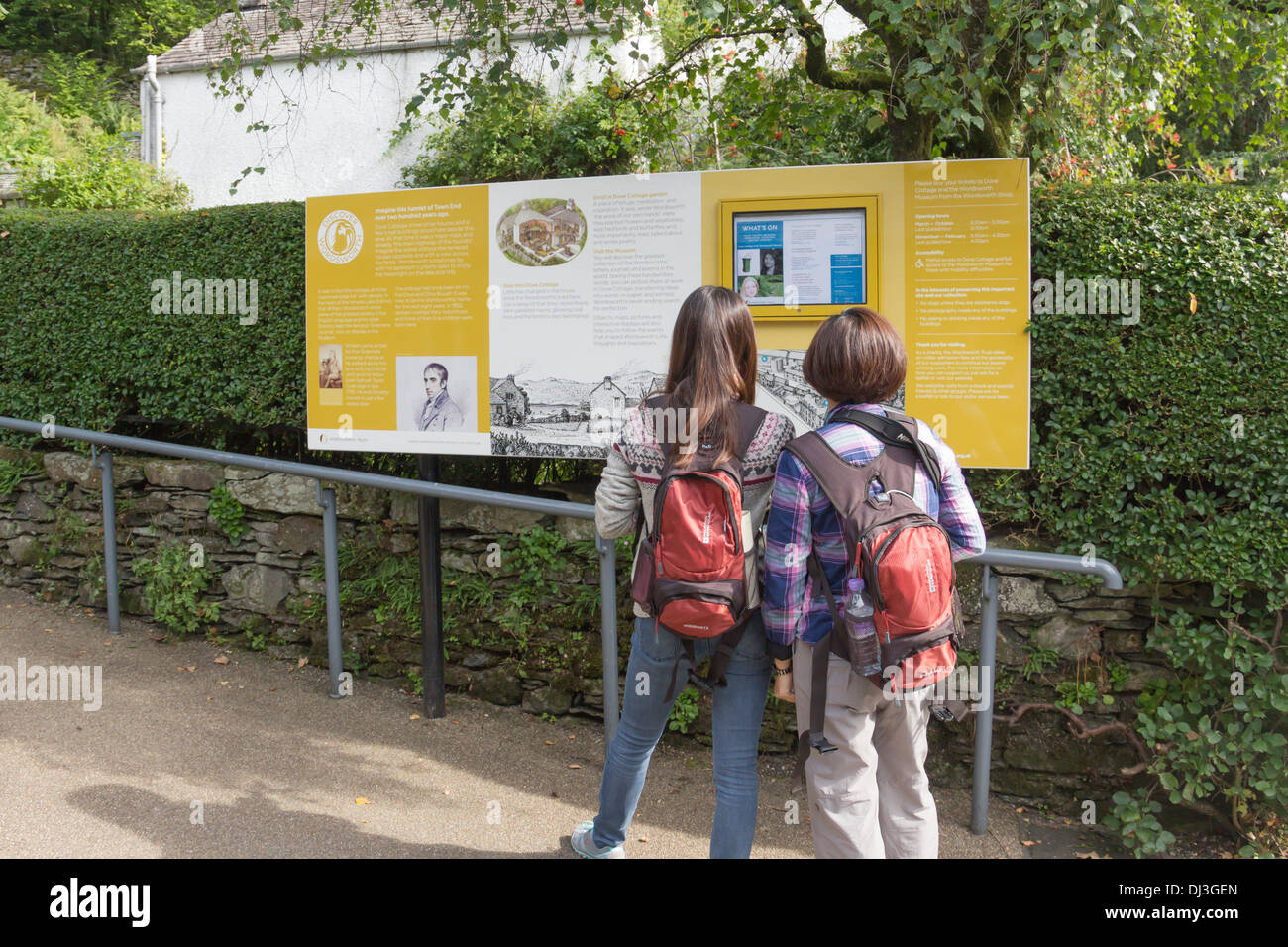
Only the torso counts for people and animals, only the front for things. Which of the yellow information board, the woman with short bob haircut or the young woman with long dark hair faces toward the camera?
the yellow information board

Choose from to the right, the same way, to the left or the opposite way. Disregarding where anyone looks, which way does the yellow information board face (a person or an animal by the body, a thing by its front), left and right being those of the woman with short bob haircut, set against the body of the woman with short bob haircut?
the opposite way

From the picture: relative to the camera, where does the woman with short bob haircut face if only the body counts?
away from the camera

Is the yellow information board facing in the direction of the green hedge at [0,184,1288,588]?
no

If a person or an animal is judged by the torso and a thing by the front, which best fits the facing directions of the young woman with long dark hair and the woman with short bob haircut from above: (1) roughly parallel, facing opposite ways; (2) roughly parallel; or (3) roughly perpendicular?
roughly parallel

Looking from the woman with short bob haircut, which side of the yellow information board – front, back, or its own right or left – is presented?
front

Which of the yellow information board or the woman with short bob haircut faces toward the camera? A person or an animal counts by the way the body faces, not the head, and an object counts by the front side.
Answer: the yellow information board

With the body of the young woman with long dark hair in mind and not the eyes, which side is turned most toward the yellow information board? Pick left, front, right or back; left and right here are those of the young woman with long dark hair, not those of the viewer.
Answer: front

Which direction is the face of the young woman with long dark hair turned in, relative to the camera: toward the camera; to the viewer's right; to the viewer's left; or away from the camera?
away from the camera

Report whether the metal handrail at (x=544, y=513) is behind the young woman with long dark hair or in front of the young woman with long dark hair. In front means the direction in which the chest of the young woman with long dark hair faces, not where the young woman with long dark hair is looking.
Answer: in front

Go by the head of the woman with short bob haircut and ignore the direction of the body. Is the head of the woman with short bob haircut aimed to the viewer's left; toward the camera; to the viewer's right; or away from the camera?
away from the camera

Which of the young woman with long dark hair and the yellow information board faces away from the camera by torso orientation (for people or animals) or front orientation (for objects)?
the young woman with long dark hair

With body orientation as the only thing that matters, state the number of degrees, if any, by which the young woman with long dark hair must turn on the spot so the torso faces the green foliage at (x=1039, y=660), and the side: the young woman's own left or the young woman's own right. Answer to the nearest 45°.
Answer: approximately 45° to the young woman's own right

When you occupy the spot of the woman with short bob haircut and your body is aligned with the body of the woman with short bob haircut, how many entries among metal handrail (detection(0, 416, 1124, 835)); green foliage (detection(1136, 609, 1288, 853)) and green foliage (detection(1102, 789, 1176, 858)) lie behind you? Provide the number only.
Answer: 0

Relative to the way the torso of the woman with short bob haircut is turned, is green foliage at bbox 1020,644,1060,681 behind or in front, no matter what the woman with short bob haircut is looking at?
in front

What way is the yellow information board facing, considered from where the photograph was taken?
facing the viewer

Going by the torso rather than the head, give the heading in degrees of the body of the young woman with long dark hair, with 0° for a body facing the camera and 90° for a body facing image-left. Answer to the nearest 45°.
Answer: approximately 180°
